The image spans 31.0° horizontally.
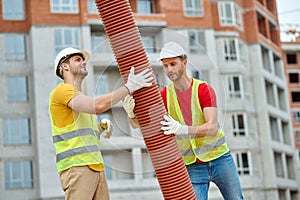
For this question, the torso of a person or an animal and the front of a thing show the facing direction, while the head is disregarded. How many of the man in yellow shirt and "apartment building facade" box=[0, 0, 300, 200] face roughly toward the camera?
1

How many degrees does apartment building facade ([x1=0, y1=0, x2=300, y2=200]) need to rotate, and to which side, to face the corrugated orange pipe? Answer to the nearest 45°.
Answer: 0° — it already faces it

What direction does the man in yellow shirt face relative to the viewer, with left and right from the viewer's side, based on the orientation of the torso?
facing to the right of the viewer

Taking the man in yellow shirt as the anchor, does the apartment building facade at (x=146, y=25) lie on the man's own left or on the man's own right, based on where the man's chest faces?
on the man's own left

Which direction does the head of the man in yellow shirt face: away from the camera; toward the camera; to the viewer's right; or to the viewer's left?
to the viewer's right

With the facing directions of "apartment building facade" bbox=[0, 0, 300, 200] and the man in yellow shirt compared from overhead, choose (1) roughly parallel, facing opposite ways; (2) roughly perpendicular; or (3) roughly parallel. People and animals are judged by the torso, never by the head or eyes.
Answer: roughly perpendicular

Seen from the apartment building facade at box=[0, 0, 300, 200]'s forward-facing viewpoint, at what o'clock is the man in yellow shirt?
The man in yellow shirt is roughly at 12 o'clock from the apartment building facade.
